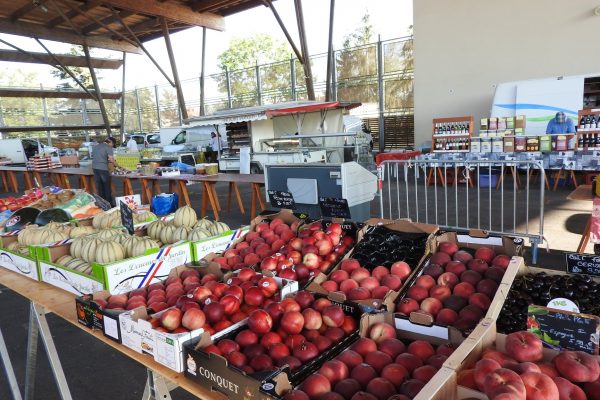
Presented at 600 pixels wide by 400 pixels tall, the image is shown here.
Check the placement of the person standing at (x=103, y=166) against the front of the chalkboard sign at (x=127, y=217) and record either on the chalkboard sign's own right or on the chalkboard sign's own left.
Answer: on the chalkboard sign's own right

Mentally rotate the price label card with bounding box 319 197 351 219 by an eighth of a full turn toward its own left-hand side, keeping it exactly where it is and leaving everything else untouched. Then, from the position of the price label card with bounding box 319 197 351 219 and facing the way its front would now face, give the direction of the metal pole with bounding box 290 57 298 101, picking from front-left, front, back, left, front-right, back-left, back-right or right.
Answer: back-left

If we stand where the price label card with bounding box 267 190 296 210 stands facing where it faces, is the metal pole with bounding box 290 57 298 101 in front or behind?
behind

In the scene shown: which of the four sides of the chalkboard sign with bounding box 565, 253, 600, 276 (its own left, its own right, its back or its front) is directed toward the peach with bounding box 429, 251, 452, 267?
right

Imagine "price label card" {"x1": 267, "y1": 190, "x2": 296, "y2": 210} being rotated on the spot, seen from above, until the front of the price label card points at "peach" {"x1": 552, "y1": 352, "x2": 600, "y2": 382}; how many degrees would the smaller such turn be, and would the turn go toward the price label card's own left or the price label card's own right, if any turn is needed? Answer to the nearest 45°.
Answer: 0° — it already faces it

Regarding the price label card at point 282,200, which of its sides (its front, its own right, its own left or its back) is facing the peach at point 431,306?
front

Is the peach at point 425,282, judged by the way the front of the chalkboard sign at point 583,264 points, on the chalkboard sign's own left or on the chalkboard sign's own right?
on the chalkboard sign's own right

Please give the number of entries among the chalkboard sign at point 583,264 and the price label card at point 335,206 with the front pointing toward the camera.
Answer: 2

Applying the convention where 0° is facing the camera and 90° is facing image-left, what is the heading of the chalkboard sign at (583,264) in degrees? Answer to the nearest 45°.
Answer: approximately 0°

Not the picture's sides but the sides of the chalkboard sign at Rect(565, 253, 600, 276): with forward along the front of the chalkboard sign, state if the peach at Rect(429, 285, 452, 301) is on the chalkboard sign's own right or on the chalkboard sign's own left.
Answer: on the chalkboard sign's own right

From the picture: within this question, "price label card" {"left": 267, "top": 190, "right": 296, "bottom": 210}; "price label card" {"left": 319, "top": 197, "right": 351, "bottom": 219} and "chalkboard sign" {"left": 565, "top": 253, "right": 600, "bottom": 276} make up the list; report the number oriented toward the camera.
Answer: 3

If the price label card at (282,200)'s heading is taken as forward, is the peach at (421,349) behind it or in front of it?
in front

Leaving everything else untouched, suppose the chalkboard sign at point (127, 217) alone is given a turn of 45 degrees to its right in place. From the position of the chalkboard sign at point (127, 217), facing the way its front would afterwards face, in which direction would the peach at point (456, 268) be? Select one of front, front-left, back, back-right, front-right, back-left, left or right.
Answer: back-left

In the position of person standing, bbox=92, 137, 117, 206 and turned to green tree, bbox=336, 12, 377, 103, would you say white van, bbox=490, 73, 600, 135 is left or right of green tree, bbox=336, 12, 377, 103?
right
